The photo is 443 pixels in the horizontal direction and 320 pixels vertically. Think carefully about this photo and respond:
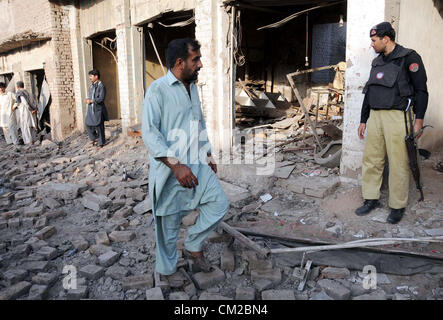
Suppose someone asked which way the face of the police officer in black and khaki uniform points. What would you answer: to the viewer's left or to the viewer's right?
to the viewer's left

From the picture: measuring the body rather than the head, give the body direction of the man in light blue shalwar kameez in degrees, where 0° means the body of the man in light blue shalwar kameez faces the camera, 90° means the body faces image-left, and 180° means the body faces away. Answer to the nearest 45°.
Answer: approximately 315°

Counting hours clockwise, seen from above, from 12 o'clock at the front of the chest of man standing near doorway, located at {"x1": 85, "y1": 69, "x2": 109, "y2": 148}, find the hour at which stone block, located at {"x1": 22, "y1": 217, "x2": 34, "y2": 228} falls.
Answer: The stone block is roughly at 11 o'clock from the man standing near doorway.

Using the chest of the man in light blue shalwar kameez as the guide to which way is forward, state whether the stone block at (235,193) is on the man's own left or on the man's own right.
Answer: on the man's own left

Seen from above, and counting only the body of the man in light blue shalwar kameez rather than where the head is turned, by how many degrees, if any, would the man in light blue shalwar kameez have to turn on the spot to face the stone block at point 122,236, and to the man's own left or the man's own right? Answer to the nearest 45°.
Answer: approximately 180°

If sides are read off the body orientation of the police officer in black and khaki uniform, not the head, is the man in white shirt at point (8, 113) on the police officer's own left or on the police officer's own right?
on the police officer's own right

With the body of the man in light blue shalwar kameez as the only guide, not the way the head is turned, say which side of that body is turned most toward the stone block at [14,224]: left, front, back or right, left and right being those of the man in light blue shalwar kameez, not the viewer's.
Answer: back

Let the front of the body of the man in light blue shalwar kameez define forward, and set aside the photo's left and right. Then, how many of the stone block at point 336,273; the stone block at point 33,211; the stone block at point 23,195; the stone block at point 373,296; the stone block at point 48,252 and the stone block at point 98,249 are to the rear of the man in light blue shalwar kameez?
4

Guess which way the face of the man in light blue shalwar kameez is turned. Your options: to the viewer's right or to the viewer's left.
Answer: to the viewer's right
